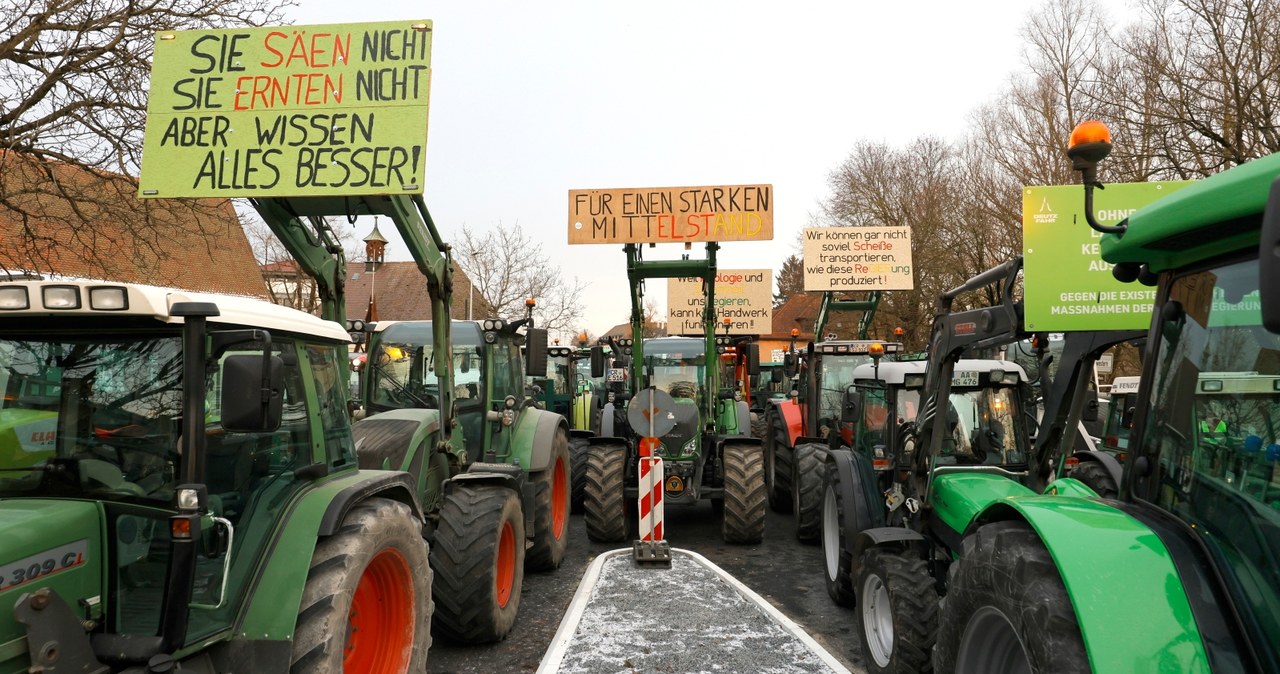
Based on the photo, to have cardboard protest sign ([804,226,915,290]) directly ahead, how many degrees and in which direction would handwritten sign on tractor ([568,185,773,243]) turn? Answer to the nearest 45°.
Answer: approximately 135° to its left

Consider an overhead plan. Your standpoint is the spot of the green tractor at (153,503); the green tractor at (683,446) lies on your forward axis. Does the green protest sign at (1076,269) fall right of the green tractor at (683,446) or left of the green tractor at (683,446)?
right

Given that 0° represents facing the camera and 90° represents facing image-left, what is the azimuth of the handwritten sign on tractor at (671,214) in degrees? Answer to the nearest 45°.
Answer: approximately 0°

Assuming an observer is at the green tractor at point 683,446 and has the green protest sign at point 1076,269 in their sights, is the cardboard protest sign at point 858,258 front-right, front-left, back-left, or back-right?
back-left

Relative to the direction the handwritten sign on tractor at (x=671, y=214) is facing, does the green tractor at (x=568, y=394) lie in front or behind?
behind

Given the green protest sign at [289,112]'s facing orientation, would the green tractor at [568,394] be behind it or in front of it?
behind

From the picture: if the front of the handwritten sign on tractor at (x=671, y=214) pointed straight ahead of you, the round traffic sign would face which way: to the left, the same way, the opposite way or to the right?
the opposite way

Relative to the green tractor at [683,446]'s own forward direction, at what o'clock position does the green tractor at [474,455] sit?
the green tractor at [474,455] is roughly at 1 o'clock from the green tractor at [683,446].

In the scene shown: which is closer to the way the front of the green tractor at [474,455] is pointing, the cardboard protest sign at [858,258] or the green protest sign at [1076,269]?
the green protest sign

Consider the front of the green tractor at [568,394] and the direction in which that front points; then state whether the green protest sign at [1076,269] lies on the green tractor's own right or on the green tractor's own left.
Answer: on the green tractor's own left
